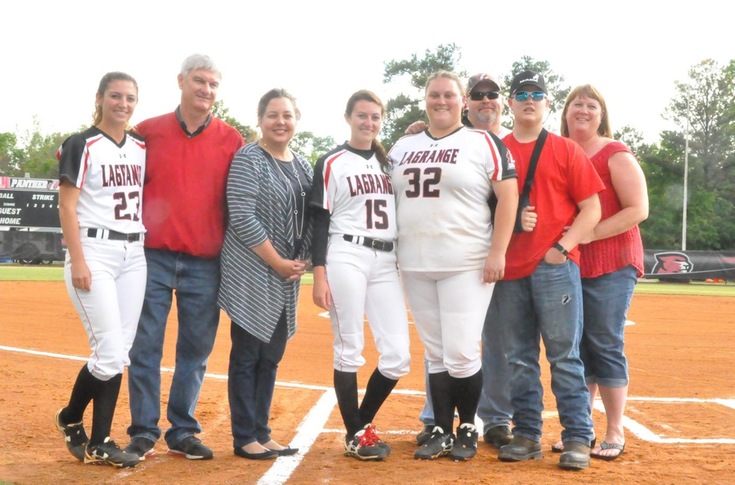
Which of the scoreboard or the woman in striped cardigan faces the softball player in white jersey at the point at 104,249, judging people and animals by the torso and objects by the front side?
the scoreboard

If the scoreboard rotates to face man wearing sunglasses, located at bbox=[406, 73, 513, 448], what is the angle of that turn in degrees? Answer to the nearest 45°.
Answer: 0° — it already faces them

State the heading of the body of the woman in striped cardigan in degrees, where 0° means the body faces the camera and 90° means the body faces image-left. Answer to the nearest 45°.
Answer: approximately 315°

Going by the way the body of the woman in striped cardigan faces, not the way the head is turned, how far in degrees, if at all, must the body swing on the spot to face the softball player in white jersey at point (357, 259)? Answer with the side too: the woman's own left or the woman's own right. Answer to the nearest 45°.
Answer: approximately 45° to the woman's own left

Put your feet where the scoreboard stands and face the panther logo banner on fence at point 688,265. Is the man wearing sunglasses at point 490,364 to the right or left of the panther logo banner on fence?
right

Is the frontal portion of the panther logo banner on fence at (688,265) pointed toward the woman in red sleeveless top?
yes
